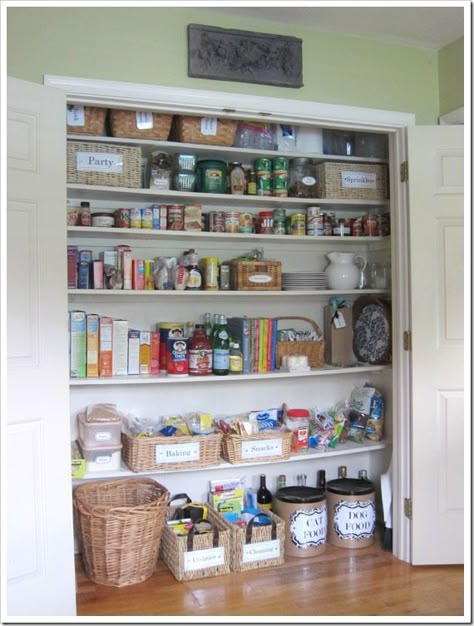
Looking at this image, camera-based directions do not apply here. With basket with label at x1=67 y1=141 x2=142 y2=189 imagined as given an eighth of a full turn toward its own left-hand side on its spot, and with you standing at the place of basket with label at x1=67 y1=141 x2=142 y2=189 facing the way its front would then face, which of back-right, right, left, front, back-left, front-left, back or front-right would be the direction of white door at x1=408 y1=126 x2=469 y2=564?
front-left

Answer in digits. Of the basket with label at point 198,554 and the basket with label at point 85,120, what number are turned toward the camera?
2

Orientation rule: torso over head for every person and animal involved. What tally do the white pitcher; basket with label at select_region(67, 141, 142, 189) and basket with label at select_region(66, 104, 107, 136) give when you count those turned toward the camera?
2

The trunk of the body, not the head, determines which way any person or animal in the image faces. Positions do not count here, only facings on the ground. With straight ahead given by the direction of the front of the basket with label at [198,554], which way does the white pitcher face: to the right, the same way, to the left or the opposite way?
to the right

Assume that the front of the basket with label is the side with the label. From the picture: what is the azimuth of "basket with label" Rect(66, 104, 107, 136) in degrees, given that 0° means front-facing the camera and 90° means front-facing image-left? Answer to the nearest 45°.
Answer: approximately 0°

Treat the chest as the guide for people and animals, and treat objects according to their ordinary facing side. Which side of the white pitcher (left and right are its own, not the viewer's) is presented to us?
left

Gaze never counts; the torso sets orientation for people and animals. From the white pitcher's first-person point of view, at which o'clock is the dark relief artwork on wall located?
The dark relief artwork on wall is roughly at 10 o'clock from the white pitcher.
